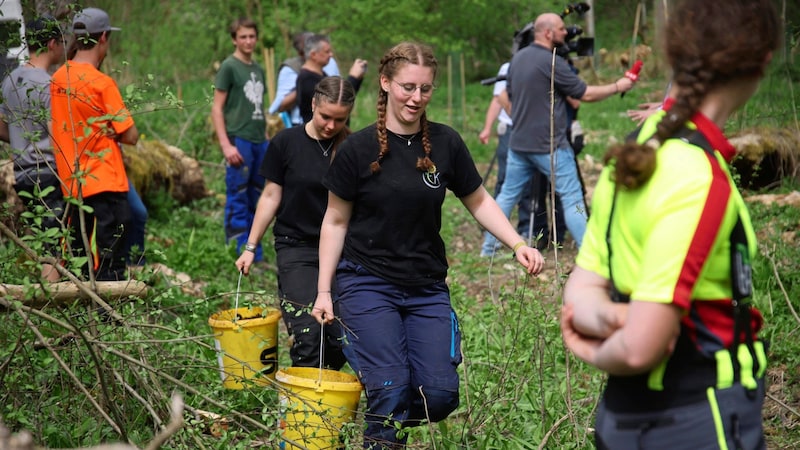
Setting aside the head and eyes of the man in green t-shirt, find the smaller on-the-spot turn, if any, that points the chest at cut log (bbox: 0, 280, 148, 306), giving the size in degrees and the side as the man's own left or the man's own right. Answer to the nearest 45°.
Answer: approximately 45° to the man's own right

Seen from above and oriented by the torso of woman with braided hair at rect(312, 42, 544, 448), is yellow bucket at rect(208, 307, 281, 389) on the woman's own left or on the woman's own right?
on the woman's own right

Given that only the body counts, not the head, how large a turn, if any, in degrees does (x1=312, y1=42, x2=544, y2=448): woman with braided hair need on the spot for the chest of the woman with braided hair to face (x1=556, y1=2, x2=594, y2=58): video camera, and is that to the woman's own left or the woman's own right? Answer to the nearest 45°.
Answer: approximately 180°
